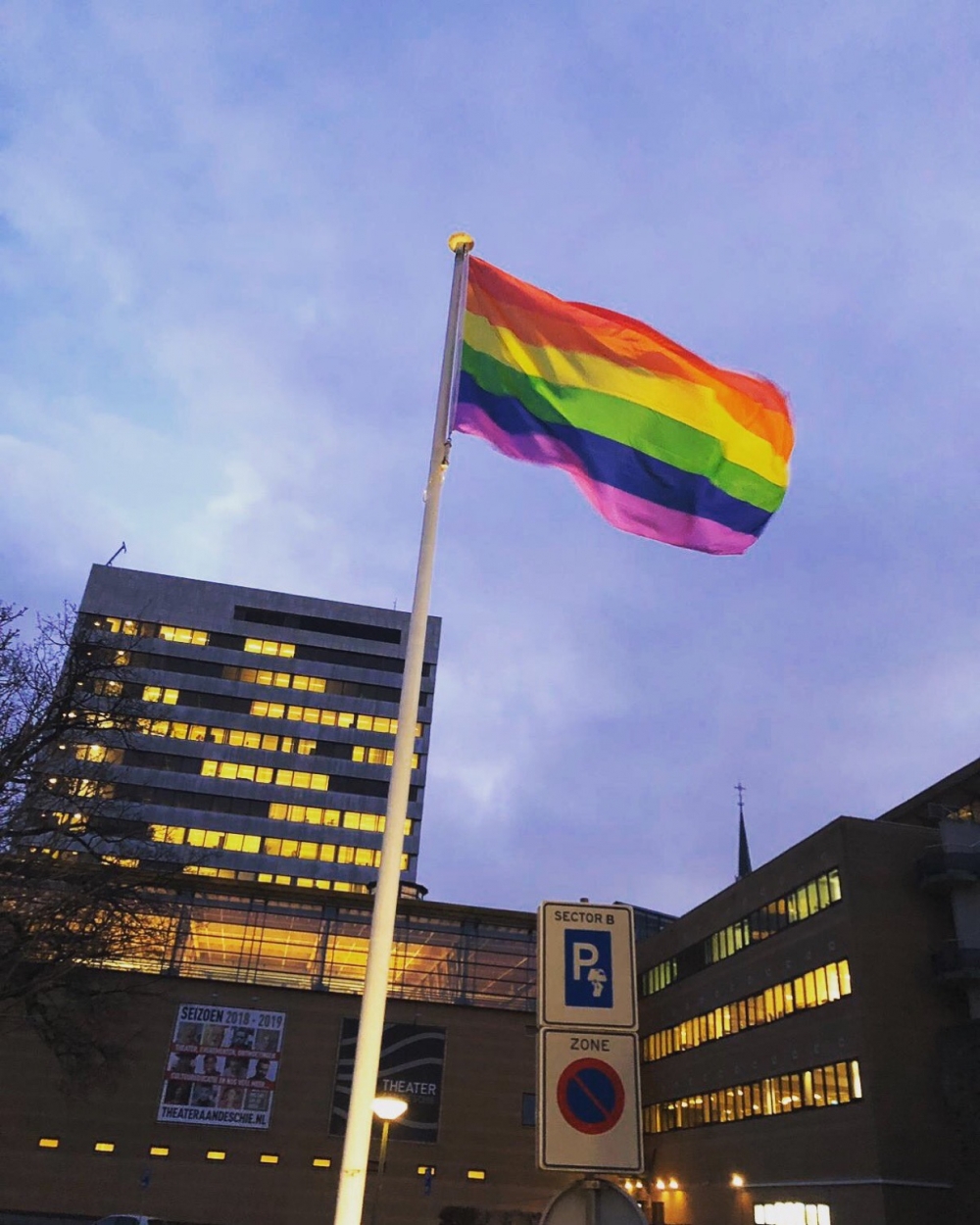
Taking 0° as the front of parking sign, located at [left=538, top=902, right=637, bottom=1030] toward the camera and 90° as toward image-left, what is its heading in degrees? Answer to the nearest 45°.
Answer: approximately 0°

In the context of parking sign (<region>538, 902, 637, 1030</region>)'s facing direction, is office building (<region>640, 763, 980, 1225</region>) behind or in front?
behind
